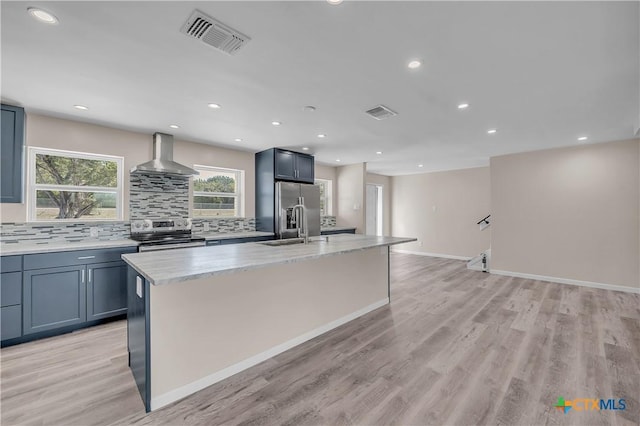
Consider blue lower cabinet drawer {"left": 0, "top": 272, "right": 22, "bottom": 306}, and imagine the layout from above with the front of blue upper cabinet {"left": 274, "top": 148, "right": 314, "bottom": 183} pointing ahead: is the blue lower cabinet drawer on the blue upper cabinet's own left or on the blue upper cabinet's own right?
on the blue upper cabinet's own right

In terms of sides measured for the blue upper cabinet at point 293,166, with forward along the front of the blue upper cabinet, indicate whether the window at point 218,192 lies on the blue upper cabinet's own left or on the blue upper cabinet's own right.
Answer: on the blue upper cabinet's own right

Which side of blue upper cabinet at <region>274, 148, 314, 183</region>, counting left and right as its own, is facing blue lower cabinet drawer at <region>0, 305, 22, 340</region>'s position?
right

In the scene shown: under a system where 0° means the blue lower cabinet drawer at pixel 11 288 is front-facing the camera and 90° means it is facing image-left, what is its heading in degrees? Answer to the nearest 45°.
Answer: approximately 0°

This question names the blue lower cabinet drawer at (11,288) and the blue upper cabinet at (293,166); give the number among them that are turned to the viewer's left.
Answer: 0

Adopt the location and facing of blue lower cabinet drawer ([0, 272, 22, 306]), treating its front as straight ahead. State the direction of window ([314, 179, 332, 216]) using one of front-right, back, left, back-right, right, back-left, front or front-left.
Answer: left

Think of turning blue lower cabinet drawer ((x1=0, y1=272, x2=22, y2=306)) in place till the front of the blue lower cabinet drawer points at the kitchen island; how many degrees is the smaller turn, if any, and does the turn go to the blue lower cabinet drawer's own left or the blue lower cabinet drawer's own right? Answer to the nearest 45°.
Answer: approximately 45° to the blue lower cabinet drawer's own left

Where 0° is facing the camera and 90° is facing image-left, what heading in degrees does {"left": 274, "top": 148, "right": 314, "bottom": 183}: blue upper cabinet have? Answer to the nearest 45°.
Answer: approximately 315°

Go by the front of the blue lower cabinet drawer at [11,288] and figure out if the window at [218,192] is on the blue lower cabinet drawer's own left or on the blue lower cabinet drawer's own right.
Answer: on the blue lower cabinet drawer's own left

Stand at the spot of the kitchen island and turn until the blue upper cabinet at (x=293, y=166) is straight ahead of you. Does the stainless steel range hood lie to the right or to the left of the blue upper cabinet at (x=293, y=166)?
left
